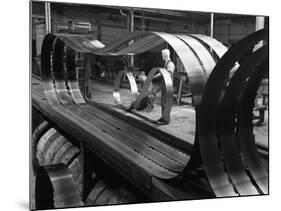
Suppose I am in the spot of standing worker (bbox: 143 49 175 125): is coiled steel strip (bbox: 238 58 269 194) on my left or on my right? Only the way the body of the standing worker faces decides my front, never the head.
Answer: on my left

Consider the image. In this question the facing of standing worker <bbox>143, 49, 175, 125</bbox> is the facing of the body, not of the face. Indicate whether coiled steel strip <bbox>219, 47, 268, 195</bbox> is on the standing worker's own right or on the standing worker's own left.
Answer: on the standing worker's own left
